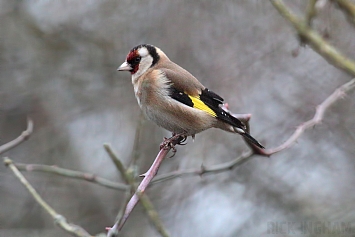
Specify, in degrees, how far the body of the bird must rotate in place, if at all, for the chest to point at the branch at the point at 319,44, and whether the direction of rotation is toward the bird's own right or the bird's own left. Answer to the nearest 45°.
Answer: approximately 135° to the bird's own left

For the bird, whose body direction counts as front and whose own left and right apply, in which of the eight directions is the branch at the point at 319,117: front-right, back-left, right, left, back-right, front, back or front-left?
back-left

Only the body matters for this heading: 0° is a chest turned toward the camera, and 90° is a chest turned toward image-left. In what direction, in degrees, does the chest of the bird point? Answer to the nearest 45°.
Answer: approximately 90°
